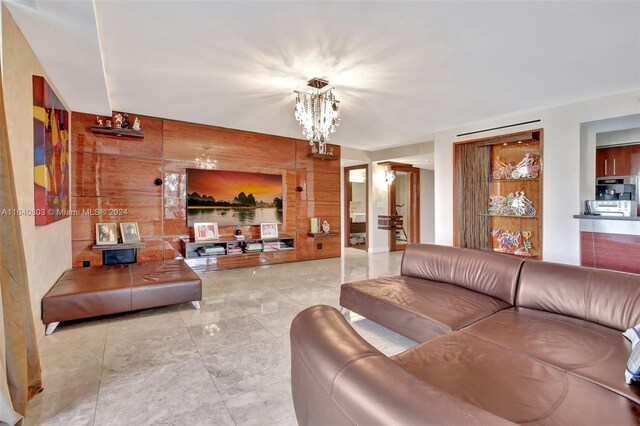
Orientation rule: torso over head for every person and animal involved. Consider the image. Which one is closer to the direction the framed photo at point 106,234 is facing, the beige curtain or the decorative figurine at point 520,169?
the beige curtain

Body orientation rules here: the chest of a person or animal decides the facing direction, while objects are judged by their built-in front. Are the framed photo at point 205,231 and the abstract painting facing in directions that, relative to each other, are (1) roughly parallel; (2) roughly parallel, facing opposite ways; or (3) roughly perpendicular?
roughly perpendicular

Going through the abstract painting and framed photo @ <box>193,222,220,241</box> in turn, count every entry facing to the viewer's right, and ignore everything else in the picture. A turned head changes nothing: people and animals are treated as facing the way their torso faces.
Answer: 1

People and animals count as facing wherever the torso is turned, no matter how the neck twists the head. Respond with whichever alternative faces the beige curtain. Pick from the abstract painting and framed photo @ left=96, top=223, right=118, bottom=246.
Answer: the framed photo

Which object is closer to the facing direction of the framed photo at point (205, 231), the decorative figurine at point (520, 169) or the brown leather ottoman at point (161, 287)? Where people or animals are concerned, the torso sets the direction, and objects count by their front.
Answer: the brown leather ottoman

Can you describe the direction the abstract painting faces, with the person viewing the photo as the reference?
facing to the right of the viewer

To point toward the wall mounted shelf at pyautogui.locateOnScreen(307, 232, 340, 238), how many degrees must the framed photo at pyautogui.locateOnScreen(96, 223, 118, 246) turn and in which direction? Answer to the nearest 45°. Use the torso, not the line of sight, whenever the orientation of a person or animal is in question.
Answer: approximately 90° to its left

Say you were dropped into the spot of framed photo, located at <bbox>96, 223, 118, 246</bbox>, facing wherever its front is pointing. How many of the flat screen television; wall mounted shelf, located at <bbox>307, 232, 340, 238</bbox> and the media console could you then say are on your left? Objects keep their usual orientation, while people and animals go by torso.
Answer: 3

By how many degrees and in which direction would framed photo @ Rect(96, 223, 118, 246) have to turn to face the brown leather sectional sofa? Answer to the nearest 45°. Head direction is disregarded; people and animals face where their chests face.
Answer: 0° — it already faces it

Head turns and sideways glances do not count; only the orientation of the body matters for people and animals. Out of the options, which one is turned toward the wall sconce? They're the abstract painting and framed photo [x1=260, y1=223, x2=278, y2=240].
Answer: the abstract painting
